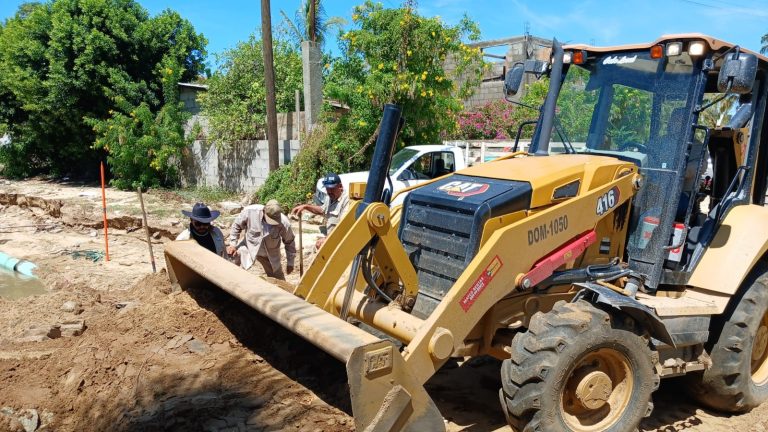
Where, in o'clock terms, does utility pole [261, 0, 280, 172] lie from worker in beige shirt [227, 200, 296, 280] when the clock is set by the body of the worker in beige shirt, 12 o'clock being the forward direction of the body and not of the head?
The utility pole is roughly at 6 o'clock from the worker in beige shirt.

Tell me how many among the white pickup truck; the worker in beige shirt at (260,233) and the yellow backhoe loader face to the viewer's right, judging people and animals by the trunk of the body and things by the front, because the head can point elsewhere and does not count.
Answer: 0

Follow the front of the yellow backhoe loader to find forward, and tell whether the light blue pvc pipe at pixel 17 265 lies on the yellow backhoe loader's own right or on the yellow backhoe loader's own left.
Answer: on the yellow backhoe loader's own right

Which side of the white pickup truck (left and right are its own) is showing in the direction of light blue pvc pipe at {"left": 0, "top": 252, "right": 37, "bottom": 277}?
front

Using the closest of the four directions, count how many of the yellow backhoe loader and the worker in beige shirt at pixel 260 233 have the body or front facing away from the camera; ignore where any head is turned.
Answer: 0

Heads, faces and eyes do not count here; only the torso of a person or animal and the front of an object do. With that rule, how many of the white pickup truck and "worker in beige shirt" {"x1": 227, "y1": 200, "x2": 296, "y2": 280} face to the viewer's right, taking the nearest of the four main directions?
0

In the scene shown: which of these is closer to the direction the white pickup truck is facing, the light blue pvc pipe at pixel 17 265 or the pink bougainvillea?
the light blue pvc pipe

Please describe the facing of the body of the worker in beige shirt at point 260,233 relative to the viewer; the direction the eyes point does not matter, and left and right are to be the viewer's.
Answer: facing the viewer

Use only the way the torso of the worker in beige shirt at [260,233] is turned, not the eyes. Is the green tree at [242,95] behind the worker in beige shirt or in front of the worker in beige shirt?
behind

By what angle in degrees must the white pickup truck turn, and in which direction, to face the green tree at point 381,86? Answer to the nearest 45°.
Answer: approximately 90° to its right

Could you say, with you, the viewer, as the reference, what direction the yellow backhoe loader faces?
facing the viewer and to the left of the viewer

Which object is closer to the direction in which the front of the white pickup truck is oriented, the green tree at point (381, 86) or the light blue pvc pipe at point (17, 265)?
the light blue pvc pipe
